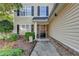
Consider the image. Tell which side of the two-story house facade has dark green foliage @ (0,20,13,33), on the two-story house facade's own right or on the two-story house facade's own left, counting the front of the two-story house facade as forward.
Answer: on the two-story house facade's own right

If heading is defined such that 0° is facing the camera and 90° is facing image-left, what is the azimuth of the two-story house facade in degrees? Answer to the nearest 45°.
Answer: approximately 0°
